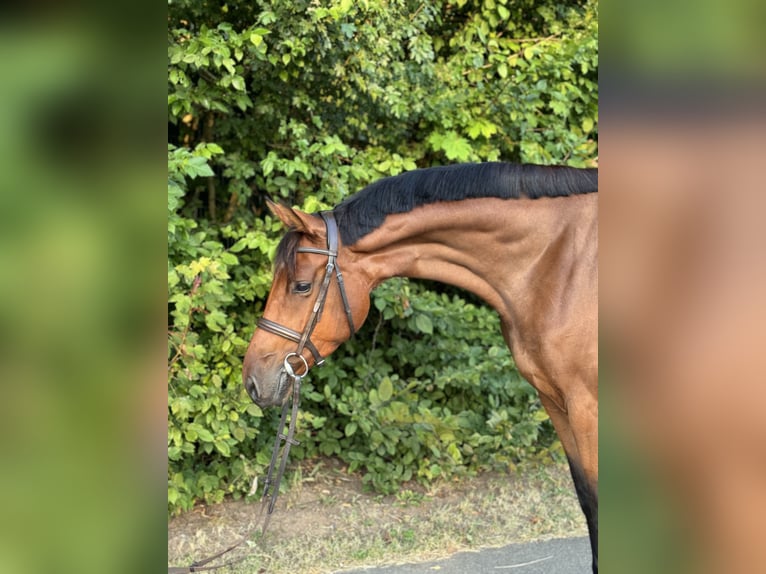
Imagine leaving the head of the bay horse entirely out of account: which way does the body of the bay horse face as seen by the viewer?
to the viewer's left
